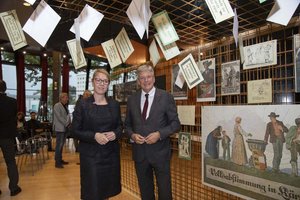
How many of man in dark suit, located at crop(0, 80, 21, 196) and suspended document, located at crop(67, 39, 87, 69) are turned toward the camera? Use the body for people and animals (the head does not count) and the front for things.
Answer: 1

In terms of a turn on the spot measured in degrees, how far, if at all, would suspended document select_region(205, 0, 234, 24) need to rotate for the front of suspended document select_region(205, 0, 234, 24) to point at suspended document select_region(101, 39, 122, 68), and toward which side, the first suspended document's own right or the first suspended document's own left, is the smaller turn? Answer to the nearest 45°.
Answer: approximately 135° to the first suspended document's own right

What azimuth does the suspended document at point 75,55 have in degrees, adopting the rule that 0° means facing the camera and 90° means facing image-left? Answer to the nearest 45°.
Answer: approximately 0°

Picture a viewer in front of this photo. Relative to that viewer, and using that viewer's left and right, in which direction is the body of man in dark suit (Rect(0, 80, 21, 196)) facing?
facing away from the viewer and to the left of the viewer

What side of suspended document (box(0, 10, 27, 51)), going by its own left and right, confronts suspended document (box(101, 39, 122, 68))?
left
